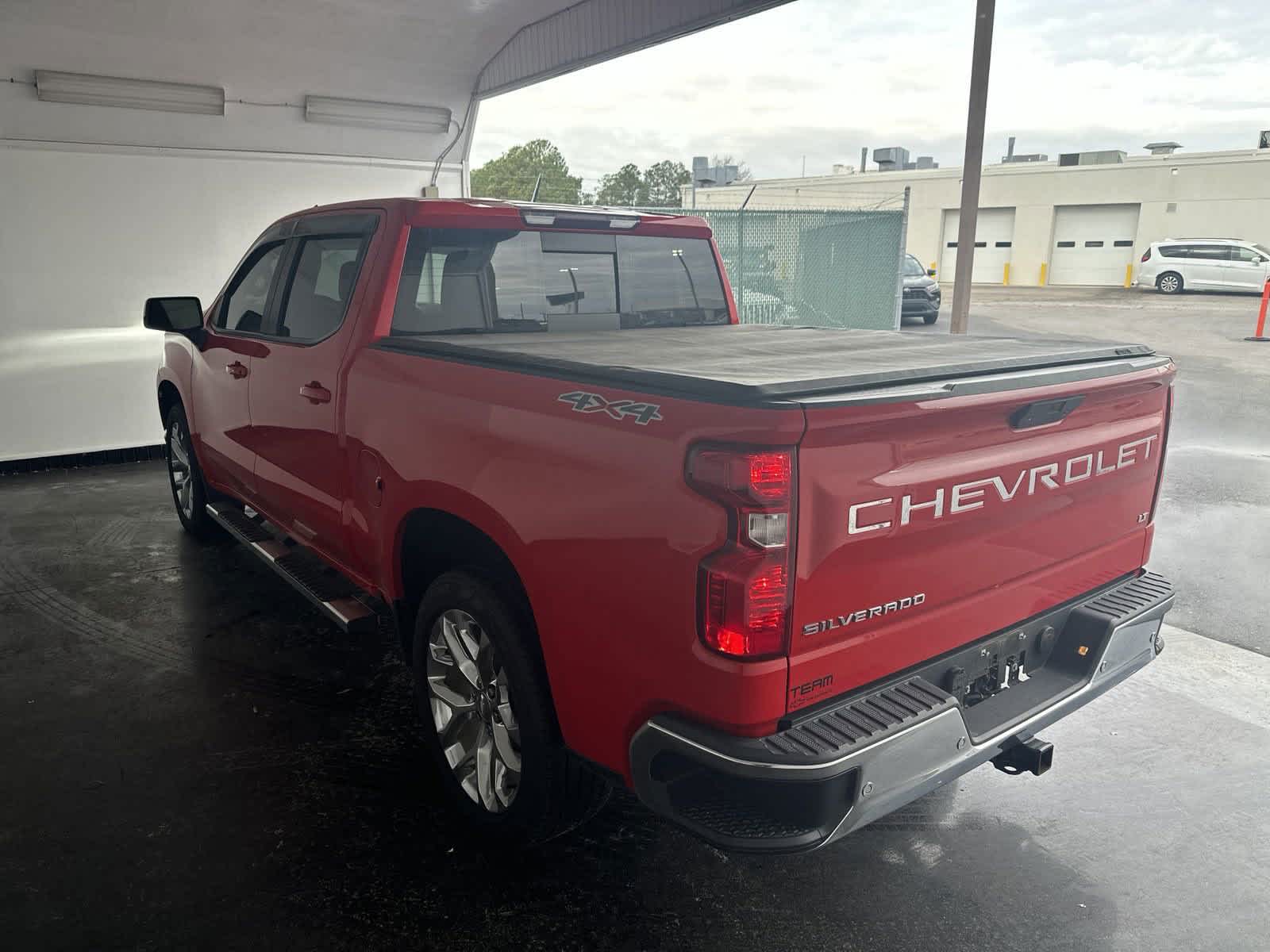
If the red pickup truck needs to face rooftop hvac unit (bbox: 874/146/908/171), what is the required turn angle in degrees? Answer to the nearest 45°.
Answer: approximately 45° to its right

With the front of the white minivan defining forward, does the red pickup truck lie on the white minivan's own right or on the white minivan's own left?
on the white minivan's own right

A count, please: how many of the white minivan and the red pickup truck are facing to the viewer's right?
1

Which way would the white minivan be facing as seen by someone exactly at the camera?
facing to the right of the viewer

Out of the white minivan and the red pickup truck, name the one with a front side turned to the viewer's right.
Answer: the white minivan

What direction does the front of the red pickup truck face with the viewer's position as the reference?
facing away from the viewer and to the left of the viewer

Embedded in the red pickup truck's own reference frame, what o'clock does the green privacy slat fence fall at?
The green privacy slat fence is roughly at 2 o'clock from the red pickup truck.

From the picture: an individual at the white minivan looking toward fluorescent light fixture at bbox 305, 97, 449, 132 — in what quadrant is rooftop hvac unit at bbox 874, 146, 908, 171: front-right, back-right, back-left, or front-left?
back-right

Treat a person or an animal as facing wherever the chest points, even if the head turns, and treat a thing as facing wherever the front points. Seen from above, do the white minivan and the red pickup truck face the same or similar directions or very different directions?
very different directions

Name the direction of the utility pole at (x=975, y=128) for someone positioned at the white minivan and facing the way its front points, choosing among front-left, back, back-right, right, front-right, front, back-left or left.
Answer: right
